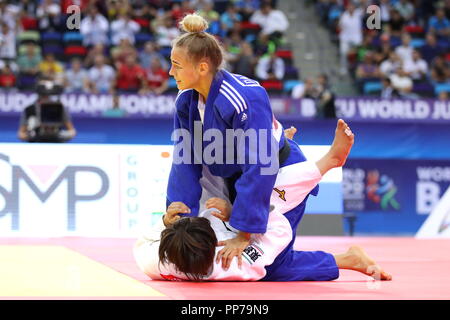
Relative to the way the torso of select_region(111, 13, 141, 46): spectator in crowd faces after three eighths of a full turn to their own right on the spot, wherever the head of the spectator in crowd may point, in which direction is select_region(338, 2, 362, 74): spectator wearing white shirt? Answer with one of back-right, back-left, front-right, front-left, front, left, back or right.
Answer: back-right

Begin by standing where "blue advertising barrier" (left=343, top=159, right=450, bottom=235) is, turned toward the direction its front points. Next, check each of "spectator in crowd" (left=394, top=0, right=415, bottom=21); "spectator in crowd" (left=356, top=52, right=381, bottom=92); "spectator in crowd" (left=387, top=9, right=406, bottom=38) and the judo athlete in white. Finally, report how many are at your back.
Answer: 3

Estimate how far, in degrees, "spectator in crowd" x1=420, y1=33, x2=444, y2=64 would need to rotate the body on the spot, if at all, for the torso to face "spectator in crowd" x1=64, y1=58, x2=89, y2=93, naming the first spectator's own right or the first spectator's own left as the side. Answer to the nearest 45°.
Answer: approximately 45° to the first spectator's own right

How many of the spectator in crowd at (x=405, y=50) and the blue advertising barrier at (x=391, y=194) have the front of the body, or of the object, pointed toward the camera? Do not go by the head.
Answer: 2

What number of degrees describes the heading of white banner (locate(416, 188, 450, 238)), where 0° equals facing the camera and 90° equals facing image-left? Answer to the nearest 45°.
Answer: approximately 0°

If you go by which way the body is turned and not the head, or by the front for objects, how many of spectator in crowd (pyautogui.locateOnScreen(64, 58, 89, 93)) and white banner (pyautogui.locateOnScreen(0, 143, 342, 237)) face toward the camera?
2

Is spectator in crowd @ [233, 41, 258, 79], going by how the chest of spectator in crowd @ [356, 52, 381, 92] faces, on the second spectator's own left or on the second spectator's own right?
on the second spectator's own right

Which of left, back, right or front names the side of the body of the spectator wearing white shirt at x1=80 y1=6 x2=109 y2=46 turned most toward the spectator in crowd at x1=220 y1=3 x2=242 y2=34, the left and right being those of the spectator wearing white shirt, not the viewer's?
left

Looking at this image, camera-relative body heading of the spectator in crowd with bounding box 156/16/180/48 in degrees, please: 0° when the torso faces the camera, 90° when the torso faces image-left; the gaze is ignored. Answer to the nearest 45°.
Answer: approximately 0°
